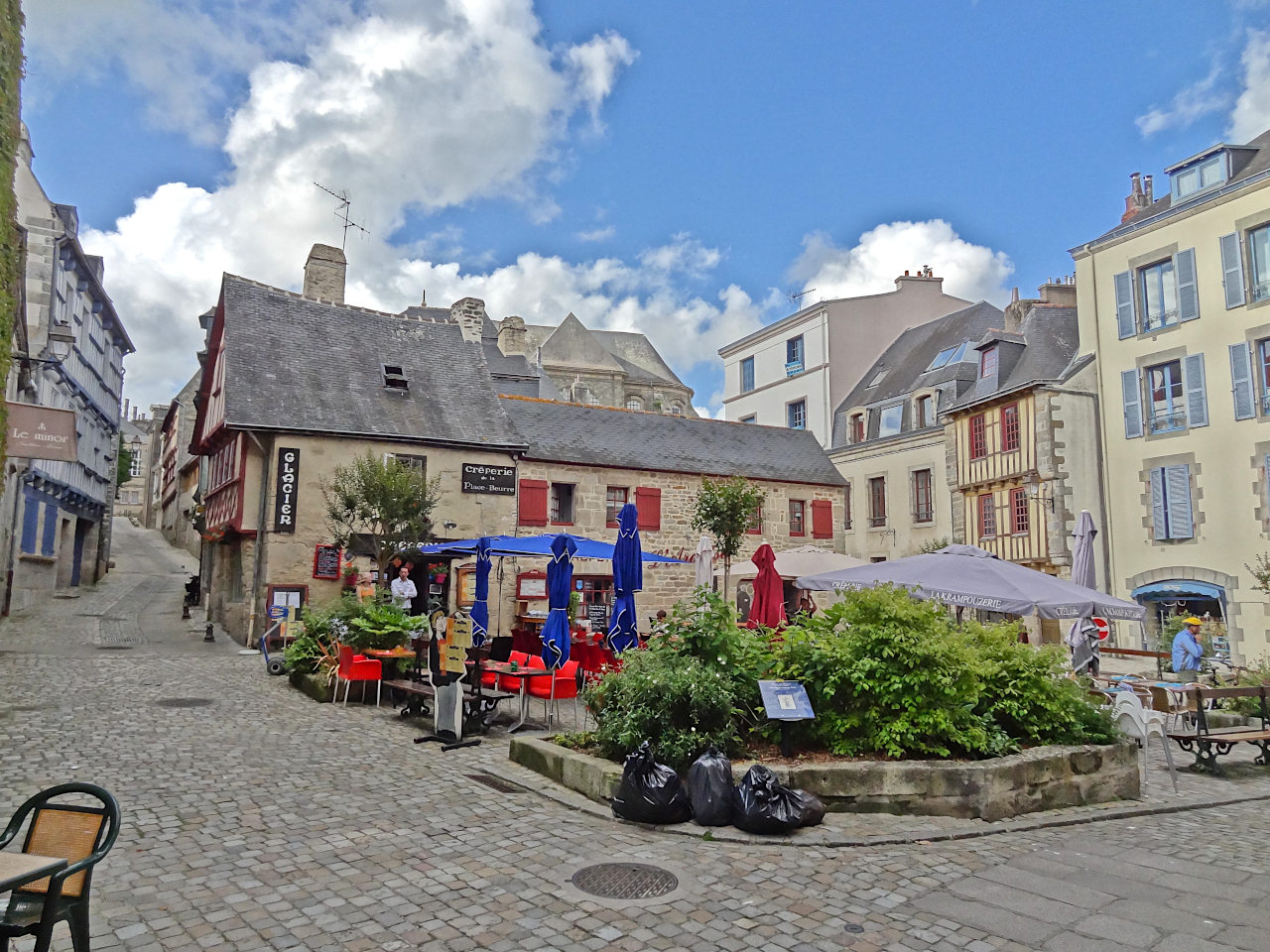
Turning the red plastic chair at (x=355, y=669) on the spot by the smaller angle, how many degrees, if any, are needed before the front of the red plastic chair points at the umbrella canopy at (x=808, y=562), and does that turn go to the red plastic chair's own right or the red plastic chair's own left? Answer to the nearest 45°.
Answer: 0° — it already faces it

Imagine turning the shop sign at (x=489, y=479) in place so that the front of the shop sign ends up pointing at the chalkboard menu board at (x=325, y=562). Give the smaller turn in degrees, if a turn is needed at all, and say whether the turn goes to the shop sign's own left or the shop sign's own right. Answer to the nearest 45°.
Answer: approximately 45° to the shop sign's own right

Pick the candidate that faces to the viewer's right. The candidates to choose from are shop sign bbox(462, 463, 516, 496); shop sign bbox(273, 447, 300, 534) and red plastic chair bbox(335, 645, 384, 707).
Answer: the red plastic chair

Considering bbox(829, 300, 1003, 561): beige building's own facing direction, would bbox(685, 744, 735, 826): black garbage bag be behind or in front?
in front

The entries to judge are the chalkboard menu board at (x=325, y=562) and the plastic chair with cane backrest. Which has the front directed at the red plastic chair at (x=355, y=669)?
the chalkboard menu board

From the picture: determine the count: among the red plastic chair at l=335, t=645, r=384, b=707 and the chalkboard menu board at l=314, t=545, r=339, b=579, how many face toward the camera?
1

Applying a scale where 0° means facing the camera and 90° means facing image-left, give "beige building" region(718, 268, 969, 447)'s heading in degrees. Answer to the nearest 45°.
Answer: approximately 45°

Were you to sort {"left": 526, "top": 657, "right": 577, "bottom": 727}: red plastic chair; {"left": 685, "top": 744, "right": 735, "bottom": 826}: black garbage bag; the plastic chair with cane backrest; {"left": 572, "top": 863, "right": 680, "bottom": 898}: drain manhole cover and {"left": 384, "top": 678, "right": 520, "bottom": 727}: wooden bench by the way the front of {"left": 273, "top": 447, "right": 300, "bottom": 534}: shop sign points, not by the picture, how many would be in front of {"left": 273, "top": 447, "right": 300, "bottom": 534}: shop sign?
5

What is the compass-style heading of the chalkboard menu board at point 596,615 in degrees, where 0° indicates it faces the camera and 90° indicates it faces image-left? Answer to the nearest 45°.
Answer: approximately 0°

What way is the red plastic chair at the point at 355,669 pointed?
to the viewer's right

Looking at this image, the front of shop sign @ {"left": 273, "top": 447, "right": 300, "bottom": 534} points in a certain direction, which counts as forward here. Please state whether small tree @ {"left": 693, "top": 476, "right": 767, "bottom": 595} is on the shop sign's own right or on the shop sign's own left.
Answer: on the shop sign's own left

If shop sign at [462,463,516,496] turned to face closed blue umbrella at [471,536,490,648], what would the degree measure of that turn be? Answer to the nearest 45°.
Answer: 0° — it already faces it

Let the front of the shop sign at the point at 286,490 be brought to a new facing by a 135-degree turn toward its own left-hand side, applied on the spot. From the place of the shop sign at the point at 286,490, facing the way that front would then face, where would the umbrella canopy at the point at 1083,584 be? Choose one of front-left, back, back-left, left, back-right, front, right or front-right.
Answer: right
